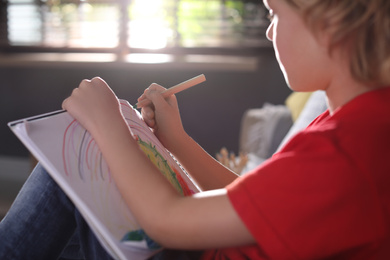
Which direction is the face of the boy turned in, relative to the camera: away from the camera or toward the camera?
away from the camera

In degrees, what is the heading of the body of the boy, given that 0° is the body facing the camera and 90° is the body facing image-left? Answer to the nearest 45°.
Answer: approximately 135°

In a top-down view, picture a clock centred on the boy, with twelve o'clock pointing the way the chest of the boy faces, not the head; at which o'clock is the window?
The window is roughly at 1 o'clock from the boy.
